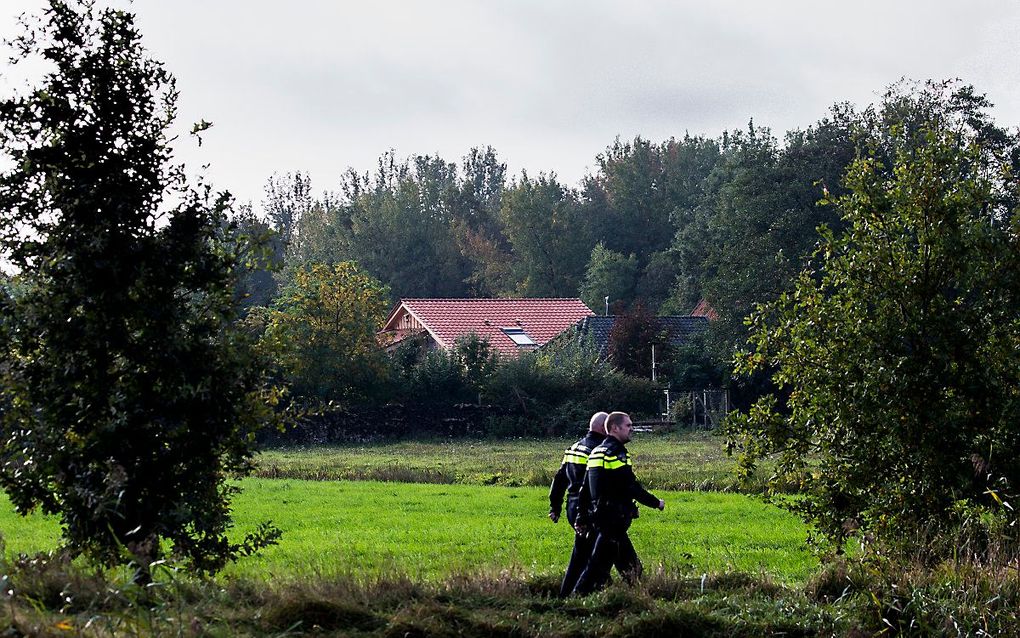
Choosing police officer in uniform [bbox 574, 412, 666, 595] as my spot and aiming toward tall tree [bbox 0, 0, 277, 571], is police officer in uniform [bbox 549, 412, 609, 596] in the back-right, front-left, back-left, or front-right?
front-right

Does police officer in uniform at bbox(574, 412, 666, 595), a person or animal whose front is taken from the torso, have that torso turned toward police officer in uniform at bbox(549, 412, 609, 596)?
no

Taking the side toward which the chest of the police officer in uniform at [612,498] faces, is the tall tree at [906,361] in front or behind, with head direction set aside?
in front

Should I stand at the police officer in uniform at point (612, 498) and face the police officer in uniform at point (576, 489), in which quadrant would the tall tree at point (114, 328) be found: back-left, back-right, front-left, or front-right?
front-left

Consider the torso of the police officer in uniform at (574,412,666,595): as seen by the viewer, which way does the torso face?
to the viewer's right

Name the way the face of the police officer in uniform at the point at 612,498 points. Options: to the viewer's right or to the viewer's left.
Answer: to the viewer's right

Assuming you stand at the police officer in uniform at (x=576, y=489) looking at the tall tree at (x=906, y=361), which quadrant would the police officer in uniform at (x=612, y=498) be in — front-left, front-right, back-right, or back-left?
front-right

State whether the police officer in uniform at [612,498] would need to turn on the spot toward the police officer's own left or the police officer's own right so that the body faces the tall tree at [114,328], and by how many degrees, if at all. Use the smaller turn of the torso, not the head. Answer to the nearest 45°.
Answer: approximately 180°

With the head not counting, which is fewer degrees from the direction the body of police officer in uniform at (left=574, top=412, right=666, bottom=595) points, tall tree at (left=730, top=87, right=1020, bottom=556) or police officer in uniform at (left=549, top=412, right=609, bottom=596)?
the tall tree
